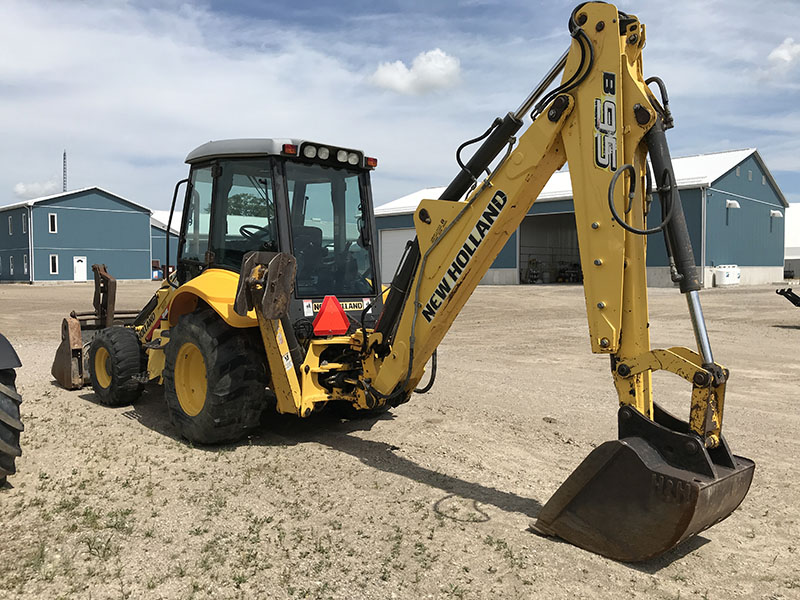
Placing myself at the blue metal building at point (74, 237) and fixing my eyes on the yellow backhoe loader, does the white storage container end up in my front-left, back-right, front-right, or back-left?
front-left

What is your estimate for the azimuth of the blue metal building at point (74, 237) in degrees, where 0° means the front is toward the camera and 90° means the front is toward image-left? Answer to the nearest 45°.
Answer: approximately 315°

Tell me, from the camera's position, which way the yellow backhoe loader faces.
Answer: facing away from the viewer and to the left of the viewer

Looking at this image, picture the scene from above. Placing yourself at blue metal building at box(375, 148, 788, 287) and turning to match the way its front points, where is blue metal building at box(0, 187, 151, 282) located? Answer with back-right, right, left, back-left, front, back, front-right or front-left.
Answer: front-right

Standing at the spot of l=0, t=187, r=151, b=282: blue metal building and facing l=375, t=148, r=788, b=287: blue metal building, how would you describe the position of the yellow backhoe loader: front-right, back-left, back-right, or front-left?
front-right

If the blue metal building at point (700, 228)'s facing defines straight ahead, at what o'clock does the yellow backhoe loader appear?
The yellow backhoe loader is roughly at 11 o'clock from the blue metal building.

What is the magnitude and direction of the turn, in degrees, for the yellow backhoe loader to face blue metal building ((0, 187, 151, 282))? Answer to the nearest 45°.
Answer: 0° — it already faces it

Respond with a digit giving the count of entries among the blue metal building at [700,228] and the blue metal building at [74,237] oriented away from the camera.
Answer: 0

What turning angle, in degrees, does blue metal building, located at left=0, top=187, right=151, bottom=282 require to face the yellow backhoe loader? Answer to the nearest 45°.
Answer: approximately 45° to its right

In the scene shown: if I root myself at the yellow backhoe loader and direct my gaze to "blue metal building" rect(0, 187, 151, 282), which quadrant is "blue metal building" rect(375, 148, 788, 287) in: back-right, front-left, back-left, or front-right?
front-right
